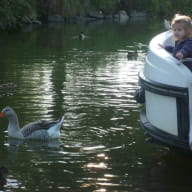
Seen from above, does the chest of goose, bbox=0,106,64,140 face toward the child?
no

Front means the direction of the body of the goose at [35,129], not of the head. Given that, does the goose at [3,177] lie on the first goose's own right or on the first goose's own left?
on the first goose's own left

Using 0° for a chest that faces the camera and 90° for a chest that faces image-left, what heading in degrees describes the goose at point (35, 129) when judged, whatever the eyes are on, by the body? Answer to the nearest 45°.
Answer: approximately 90°

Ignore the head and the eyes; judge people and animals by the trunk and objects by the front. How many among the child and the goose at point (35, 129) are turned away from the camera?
0

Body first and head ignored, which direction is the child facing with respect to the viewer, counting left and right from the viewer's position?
facing the viewer and to the left of the viewer

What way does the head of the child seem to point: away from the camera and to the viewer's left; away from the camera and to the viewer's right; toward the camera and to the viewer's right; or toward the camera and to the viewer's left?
toward the camera and to the viewer's left
